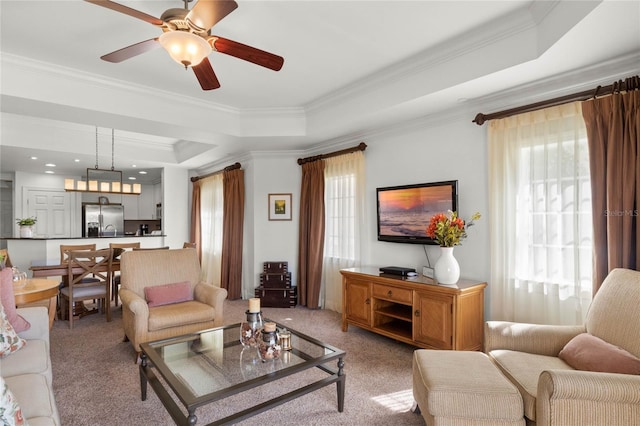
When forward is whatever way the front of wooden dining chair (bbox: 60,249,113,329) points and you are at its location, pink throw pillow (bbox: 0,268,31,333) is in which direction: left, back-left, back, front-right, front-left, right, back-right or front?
back-left

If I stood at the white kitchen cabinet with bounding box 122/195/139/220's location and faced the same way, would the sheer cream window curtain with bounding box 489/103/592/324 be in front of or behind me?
in front

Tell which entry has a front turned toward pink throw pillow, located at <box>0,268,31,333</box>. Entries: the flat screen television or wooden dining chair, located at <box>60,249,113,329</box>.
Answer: the flat screen television

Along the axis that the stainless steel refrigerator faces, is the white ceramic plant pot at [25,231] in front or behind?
in front

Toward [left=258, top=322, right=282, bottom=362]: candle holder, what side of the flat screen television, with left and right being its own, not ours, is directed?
front

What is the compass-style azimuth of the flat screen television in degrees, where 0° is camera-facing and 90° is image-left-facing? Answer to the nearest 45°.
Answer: approximately 45°

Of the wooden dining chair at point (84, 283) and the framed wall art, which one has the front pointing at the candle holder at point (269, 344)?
the framed wall art

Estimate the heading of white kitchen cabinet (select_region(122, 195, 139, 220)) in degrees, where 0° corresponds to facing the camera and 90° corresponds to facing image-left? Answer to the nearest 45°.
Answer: approximately 0°
